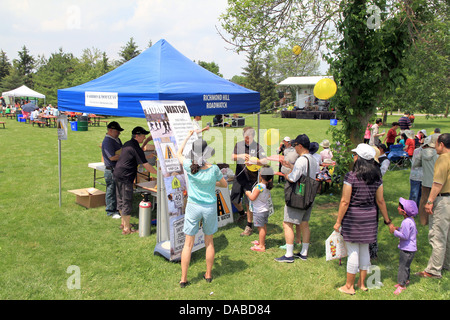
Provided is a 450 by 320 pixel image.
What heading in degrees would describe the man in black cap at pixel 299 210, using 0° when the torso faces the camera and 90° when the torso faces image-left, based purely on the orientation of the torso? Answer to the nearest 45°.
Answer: approximately 90°

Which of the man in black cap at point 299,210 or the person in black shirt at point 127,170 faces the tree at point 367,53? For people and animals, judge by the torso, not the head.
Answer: the person in black shirt

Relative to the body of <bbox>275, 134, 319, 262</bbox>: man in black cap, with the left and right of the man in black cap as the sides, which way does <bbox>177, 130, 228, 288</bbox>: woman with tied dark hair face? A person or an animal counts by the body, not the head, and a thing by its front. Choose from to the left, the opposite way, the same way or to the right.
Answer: to the right

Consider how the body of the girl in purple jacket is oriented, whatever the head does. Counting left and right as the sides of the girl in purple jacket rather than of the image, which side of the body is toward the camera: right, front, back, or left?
left

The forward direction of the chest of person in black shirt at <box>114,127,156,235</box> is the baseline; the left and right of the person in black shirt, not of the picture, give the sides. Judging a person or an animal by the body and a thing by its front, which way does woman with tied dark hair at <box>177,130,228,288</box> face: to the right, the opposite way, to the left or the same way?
to the left

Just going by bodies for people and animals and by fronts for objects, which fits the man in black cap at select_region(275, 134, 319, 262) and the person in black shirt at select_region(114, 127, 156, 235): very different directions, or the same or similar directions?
very different directions

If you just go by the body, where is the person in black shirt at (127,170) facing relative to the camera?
to the viewer's right

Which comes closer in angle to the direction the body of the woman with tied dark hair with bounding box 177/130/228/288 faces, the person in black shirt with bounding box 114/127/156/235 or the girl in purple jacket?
the person in black shirt

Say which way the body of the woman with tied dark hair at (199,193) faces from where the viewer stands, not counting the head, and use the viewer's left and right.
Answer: facing away from the viewer

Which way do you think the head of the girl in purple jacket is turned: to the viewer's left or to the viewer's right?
to the viewer's left
